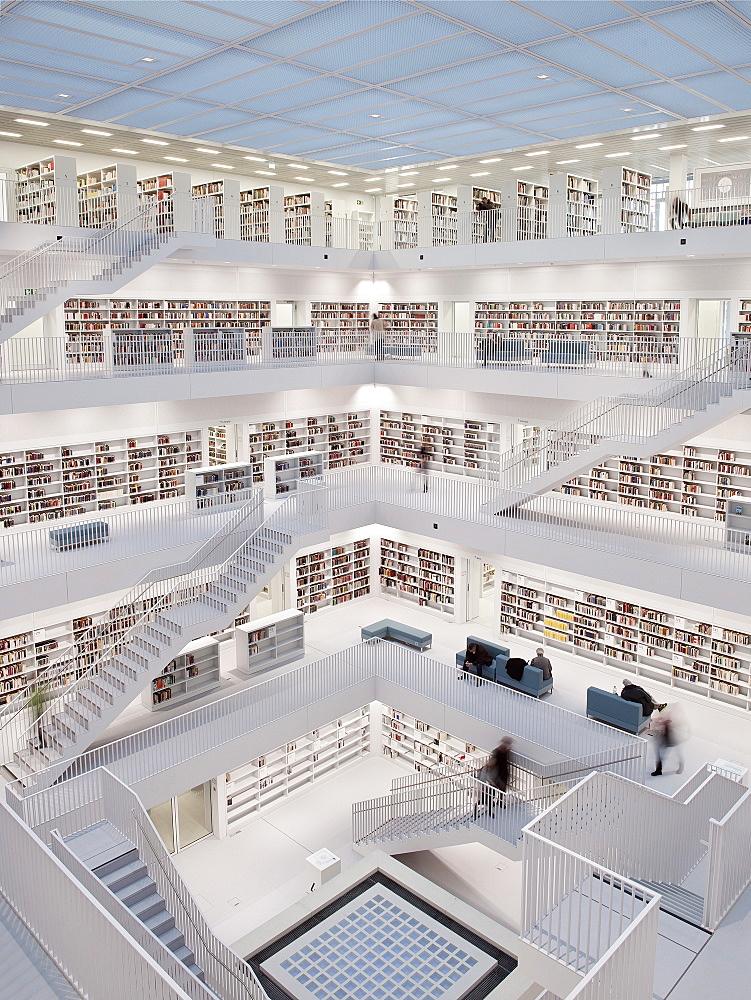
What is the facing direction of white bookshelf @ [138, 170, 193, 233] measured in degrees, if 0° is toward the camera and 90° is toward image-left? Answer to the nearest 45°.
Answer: approximately 45°

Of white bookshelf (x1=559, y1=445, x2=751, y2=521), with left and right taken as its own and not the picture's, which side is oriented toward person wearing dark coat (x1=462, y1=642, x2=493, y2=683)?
front

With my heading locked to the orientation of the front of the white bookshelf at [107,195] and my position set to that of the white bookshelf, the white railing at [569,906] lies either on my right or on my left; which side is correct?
on my left

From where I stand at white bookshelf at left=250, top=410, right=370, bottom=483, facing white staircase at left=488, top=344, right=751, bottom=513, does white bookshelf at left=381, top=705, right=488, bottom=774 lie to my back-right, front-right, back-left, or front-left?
front-right

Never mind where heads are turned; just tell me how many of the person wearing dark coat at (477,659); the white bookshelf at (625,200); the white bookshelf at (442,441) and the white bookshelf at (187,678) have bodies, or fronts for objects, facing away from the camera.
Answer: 0

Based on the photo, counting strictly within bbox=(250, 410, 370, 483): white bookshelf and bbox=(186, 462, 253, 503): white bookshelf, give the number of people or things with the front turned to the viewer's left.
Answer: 0

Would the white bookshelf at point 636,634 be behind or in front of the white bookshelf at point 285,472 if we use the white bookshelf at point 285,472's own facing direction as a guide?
in front

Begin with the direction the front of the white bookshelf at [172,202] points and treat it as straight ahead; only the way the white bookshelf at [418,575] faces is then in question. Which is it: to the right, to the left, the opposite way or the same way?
the same way

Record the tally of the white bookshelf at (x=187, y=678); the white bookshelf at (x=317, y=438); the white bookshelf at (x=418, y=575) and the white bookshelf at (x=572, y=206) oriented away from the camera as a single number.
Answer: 0

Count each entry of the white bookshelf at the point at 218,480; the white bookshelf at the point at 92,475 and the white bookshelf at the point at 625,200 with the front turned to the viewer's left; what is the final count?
0

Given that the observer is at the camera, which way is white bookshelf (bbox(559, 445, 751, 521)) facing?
facing the viewer and to the left of the viewer

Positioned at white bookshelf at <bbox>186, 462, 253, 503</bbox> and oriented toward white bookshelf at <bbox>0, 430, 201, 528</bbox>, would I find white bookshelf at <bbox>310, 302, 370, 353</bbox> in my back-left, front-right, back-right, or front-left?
back-right

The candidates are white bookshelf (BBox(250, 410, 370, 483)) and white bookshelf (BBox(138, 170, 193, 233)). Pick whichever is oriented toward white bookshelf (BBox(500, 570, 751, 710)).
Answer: white bookshelf (BBox(250, 410, 370, 483))

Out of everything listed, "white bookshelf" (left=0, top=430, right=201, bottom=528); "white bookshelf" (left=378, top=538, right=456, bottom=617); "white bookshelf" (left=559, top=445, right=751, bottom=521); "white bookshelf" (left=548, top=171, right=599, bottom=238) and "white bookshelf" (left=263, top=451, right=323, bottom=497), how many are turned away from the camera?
0
